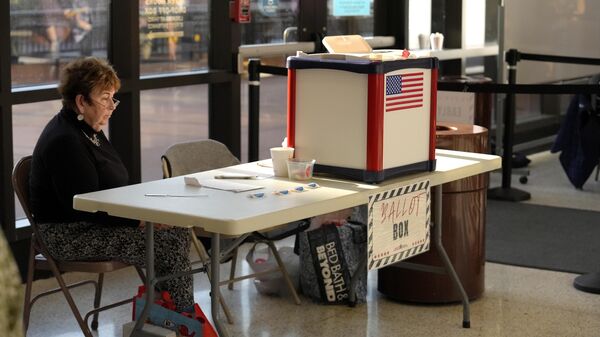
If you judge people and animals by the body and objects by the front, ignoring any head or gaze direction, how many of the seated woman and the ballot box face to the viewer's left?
0

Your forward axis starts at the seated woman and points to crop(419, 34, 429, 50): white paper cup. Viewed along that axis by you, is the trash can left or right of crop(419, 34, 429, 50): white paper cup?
right

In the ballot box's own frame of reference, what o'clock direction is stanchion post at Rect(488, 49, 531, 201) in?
The stanchion post is roughly at 8 o'clock from the ballot box.

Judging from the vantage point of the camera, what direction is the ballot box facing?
facing the viewer and to the right of the viewer

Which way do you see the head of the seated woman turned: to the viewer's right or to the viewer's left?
to the viewer's right

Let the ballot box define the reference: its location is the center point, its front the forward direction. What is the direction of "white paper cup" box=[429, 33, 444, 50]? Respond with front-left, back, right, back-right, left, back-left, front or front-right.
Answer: back-left

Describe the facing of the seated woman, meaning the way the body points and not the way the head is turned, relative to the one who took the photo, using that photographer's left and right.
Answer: facing to the right of the viewer

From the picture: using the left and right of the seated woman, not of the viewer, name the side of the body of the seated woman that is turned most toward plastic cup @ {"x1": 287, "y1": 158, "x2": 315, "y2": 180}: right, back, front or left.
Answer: front
